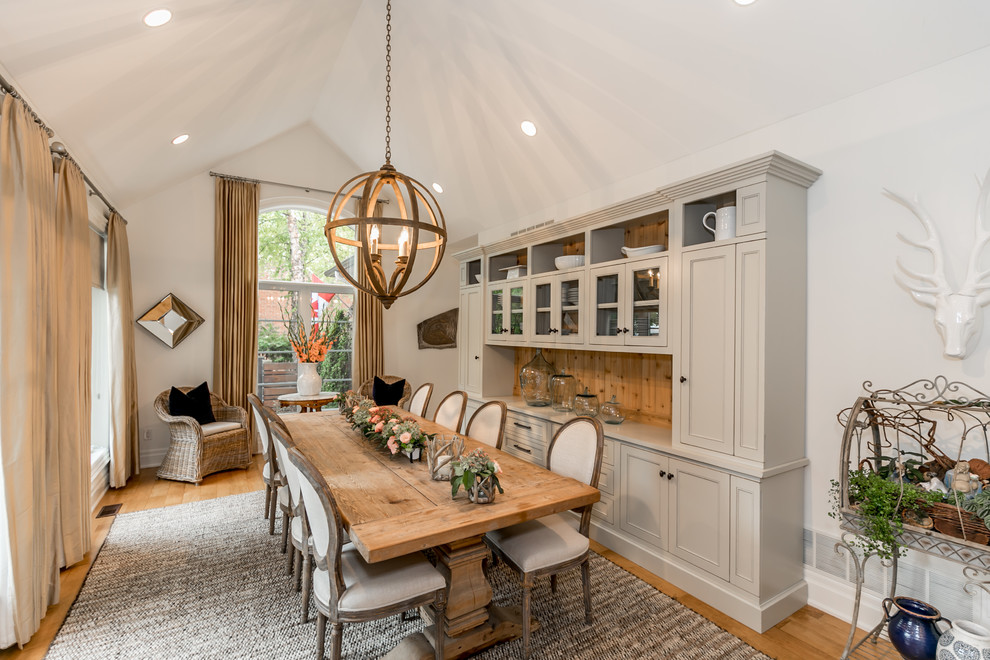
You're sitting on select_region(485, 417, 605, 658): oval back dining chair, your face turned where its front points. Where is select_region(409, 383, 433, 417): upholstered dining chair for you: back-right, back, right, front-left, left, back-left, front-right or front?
right

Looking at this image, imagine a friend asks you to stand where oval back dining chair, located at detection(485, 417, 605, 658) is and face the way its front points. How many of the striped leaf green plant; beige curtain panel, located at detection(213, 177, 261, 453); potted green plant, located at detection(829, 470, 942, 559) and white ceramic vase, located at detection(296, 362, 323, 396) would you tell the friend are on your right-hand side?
2

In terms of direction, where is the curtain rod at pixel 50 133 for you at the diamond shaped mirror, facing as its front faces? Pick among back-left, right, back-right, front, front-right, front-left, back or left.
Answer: front

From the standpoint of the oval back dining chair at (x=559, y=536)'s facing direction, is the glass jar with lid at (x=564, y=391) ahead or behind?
behind

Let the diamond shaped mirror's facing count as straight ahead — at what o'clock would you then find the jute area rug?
The jute area rug is roughly at 12 o'clock from the diamond shaped mirror.

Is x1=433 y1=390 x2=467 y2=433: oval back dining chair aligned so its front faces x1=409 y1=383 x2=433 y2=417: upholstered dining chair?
no

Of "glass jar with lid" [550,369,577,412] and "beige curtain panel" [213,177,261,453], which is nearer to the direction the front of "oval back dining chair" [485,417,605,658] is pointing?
the beige curtain panel

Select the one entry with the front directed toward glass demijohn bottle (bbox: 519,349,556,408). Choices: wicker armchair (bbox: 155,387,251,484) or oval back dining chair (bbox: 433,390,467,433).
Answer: the wicker armchair

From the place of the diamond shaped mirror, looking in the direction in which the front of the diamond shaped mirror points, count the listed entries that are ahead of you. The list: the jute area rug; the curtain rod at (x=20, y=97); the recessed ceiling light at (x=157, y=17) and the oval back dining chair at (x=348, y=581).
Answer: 4

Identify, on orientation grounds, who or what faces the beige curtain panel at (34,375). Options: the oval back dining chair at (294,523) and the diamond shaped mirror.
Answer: the diamond shaped mirror

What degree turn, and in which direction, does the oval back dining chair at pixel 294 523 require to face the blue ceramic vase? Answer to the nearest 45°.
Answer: approximately 45° to its right

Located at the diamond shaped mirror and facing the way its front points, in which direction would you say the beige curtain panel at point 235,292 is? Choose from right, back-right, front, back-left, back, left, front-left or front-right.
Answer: left

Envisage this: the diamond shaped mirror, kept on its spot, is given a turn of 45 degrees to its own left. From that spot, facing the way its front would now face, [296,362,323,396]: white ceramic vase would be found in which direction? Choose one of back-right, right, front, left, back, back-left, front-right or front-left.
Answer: front

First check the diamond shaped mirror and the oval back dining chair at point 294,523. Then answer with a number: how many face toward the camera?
1

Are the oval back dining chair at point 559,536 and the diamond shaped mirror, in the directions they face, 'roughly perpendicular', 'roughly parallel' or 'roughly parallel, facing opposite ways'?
roughly perpendicular

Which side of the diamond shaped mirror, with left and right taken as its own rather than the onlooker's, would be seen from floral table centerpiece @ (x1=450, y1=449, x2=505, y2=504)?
front

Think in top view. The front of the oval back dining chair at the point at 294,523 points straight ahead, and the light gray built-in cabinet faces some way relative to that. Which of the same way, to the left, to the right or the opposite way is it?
the opposite way

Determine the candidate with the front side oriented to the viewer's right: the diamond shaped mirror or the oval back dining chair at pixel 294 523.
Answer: the oval back dining chair

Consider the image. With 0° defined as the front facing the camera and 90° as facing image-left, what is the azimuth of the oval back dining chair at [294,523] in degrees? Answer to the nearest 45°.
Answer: approximately 270°

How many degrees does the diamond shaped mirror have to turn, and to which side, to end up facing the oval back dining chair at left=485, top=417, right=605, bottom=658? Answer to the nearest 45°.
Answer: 0° — it already faces it

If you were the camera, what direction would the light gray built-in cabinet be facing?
facing the viewer and to the left of the viewer
